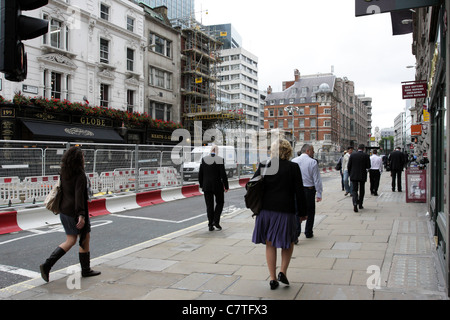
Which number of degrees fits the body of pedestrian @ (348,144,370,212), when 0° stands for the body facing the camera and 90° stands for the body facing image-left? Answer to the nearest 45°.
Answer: approximately 180°

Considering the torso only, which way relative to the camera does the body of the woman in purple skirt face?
away from the camera

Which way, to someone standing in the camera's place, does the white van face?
facing the viewer and to the left of the viewer

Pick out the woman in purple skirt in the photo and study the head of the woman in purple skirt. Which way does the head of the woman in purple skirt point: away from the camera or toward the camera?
away from the camera

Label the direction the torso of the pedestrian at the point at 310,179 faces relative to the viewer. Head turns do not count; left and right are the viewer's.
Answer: facing away from the viewer and to the right of the viewer

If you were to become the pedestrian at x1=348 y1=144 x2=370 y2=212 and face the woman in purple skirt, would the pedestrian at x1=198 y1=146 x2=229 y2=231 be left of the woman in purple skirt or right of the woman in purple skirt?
right

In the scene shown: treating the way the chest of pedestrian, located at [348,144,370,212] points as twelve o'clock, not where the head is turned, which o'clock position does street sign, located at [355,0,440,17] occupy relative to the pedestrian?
The street sign is roughly at 6 o'clock from the pedestrian.
